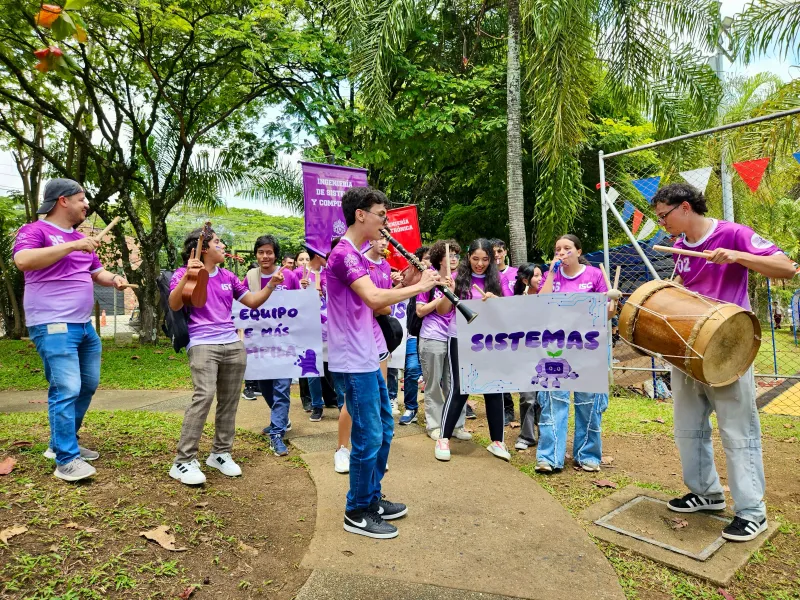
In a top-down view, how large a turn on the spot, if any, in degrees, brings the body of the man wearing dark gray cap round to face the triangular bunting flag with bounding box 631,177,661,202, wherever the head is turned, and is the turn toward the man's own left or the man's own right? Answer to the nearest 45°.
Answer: approximately 45° to the man's own left

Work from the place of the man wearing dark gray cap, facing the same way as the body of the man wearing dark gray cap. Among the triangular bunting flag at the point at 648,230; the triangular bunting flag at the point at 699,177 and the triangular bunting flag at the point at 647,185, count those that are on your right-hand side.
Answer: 0

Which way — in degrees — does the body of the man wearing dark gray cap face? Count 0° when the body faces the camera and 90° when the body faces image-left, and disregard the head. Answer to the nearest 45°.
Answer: approximately 315°

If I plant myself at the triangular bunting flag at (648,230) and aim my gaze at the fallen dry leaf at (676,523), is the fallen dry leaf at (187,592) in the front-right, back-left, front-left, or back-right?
front-right

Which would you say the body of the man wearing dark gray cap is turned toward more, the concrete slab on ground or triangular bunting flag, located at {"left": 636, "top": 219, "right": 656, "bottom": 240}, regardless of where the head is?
the concrete slab on ground

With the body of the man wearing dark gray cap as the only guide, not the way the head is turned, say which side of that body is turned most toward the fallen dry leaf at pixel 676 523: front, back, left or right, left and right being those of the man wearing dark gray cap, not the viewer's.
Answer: front

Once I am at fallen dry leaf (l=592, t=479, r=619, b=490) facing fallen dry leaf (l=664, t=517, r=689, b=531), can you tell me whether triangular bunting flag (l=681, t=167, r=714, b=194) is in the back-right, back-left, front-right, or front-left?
back-left

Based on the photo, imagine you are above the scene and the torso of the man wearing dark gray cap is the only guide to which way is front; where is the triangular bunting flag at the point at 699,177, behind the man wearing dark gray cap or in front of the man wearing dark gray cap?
in front

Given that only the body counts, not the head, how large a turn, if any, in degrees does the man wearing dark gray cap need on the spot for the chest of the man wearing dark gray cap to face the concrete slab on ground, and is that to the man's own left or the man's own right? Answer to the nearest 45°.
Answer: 0° — they already face it

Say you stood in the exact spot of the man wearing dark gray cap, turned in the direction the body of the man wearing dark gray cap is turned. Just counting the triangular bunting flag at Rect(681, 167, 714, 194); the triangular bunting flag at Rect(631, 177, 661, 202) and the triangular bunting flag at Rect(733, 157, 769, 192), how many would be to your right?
0

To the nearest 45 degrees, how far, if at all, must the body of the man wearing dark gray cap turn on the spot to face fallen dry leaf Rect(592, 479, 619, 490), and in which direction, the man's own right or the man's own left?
0° — they already face it

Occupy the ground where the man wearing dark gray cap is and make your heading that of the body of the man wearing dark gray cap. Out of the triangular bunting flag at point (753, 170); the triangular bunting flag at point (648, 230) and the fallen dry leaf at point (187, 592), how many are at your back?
0
